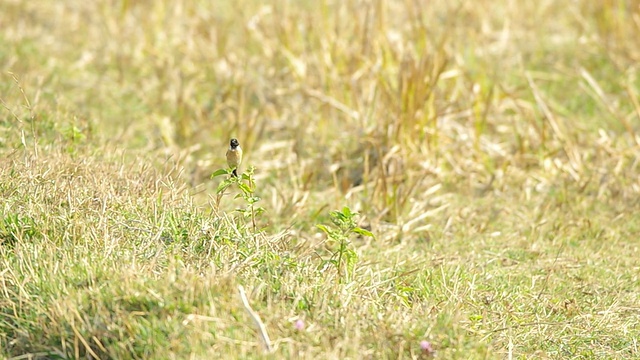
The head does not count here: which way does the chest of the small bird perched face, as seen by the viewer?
toward the camera

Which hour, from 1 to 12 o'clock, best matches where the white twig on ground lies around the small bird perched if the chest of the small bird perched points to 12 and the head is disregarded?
The white twig on ground is roughly at 12 o'clock from the small bird perched.
